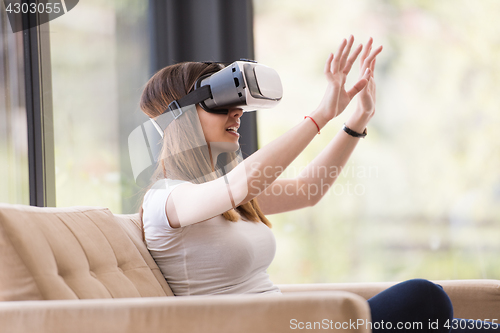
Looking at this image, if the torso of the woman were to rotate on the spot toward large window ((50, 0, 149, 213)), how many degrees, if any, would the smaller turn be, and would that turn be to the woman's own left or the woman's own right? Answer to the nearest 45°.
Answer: approximately 135° to the woman's own left

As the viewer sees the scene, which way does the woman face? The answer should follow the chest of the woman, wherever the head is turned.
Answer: to the viewer's right

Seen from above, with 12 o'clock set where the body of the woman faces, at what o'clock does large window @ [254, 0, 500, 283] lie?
The large window is roughly at 10 o'clock from the woman.
